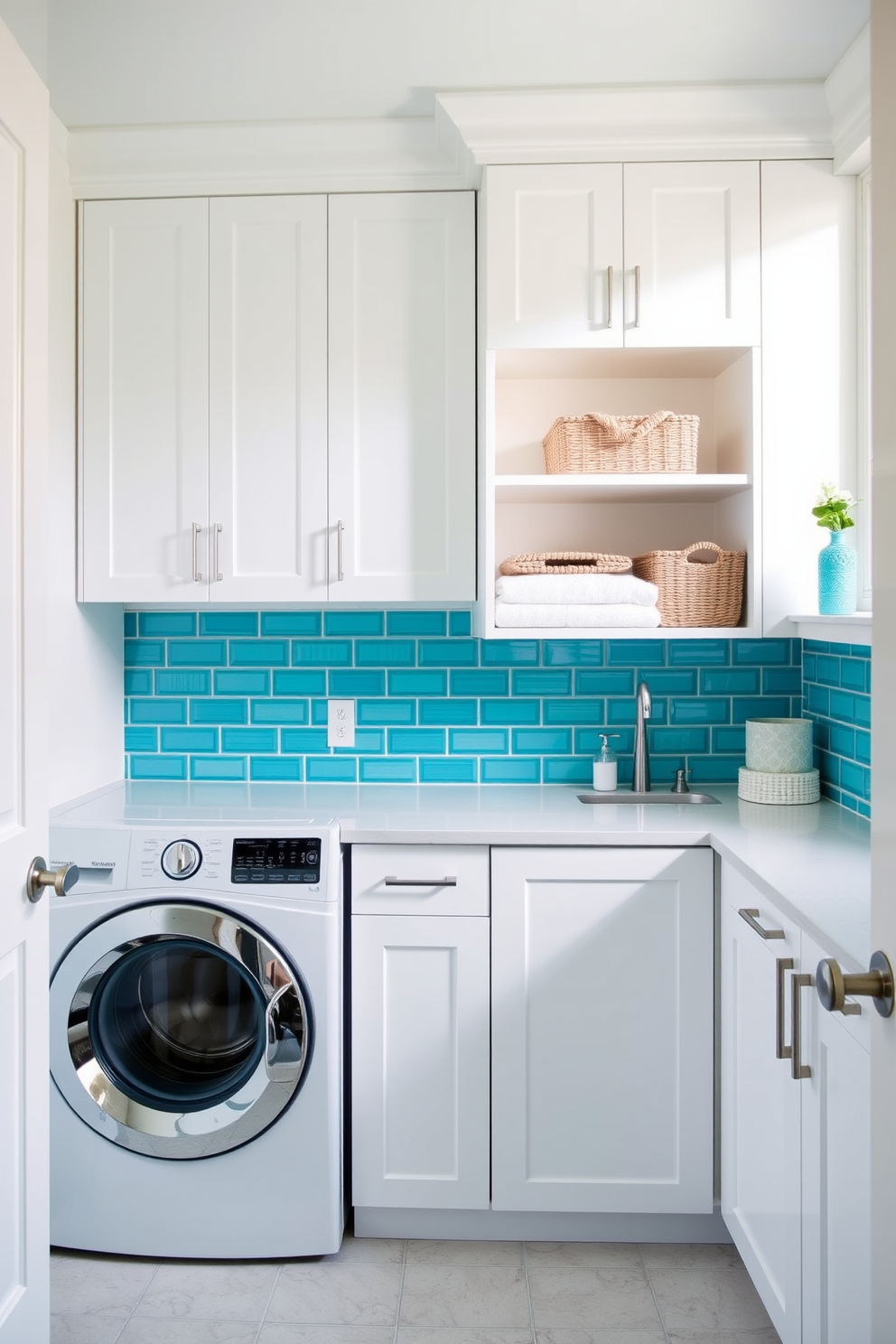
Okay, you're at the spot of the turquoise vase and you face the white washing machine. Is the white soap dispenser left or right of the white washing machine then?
right

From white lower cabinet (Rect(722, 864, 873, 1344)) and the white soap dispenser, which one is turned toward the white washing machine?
the white lower cabinet

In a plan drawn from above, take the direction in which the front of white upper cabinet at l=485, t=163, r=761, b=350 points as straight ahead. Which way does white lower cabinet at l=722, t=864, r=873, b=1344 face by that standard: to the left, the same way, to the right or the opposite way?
to the right

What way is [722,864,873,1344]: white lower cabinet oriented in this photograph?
to the viewer's left

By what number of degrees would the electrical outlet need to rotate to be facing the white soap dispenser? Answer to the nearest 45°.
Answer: approximately 90° to its left

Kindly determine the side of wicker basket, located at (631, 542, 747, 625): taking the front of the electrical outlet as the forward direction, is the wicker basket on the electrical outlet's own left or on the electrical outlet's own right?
on the electrical outlet's own left

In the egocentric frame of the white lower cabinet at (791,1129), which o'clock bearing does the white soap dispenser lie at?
The white soap dispenser is roughly at 2 o'clock from the white lower cabinet.
